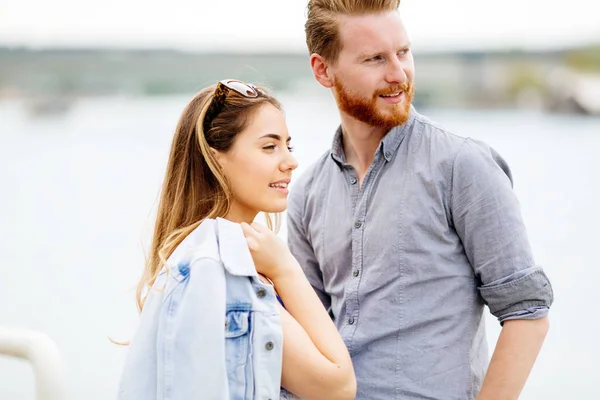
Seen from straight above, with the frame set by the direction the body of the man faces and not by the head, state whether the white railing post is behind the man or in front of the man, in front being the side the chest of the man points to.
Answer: in front

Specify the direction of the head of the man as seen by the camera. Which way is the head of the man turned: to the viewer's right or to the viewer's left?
to the viewer's right

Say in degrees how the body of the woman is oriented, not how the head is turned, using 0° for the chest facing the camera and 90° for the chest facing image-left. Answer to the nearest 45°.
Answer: approximately 270°

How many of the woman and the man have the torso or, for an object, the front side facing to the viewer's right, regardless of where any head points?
1
